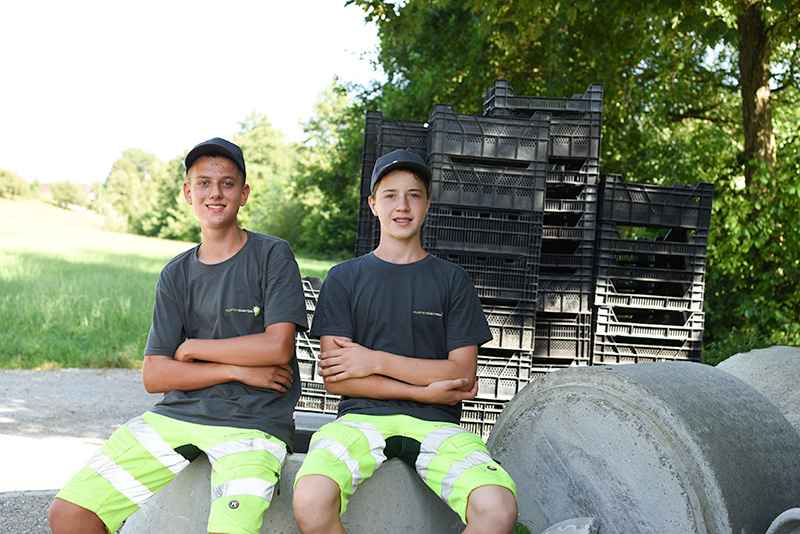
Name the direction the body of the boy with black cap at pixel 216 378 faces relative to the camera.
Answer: toward the camera

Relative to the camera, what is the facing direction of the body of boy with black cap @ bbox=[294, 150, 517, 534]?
toward the camera

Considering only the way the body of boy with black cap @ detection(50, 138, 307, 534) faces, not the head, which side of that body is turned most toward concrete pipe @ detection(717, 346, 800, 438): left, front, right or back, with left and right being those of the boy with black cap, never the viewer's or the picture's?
left

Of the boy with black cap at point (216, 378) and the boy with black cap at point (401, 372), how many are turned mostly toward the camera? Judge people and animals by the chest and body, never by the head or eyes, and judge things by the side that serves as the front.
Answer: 2

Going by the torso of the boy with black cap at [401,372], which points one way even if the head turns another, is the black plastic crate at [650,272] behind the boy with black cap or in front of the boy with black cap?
behind

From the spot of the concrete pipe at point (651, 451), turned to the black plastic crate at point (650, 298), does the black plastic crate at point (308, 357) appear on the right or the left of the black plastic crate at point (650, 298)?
left

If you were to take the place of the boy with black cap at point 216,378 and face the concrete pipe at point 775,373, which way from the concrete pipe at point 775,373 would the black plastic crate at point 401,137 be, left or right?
left

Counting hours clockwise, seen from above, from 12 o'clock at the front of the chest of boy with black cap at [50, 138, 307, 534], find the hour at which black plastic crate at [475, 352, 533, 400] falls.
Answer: The black plastic crate is roughly at 8 o'clock from the boy with black cap.

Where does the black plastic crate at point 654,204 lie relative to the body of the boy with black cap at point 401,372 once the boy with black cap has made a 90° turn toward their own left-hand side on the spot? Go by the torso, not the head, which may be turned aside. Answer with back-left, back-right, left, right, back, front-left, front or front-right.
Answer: front-left

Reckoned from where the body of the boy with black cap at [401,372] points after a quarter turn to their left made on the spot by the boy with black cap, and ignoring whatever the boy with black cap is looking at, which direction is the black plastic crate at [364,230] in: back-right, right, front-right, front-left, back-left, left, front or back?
left

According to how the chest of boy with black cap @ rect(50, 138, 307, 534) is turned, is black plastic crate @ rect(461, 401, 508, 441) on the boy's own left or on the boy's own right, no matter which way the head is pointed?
on the boy's own left

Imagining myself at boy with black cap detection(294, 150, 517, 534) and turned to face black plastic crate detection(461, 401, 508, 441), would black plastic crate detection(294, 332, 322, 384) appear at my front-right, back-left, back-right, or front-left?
front-left

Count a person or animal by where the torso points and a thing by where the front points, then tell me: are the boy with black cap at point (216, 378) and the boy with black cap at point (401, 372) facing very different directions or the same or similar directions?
same or similar directions

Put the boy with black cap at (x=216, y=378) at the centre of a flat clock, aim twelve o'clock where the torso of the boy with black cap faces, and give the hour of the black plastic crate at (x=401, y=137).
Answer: The black plastic crate is roughly at 7 o'clock from the boy with black cap.

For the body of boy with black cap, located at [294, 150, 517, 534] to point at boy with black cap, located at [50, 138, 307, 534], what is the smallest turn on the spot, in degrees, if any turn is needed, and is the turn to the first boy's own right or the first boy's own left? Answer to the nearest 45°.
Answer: approximately 90° to the first boy's own right
